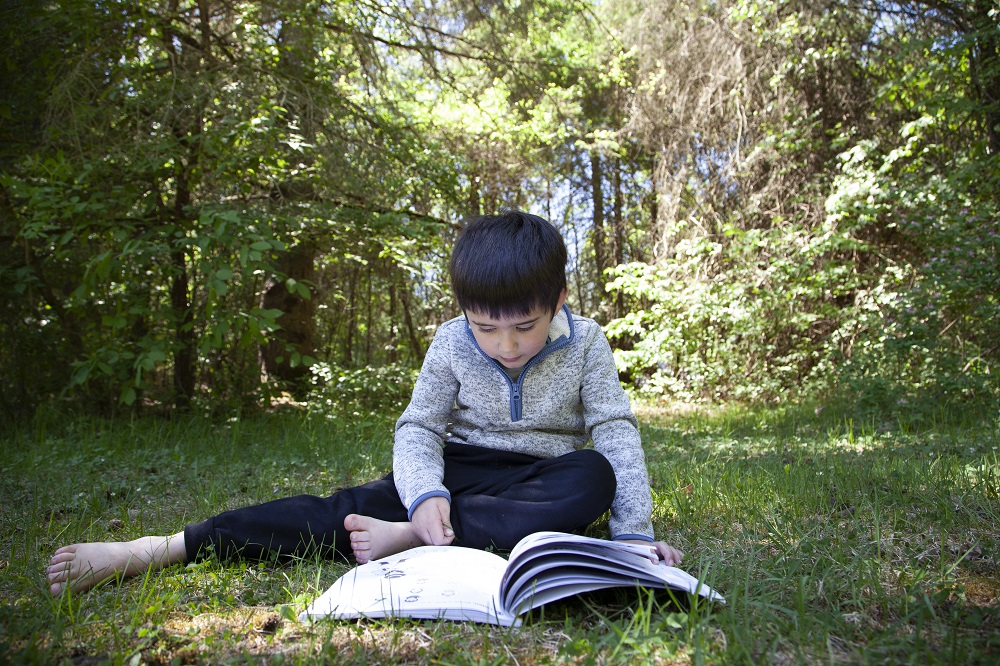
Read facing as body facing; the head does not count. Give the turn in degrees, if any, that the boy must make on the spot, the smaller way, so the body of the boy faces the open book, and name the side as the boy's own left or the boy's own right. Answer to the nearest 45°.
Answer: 0° — they already face it

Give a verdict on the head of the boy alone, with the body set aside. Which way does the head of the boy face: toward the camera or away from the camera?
toward the camera

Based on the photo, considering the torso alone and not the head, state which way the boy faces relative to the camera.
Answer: toward the camera
